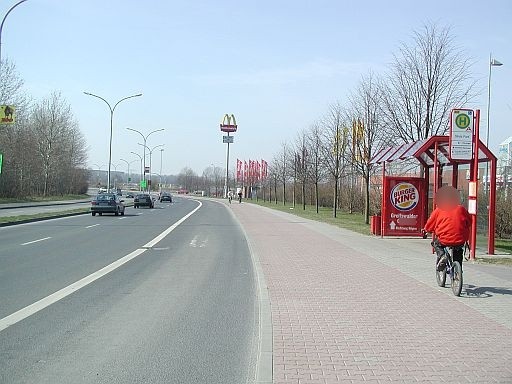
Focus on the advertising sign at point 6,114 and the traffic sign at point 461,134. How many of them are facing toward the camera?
2

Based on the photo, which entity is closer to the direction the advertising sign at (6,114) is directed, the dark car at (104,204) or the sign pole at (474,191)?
the sign pole

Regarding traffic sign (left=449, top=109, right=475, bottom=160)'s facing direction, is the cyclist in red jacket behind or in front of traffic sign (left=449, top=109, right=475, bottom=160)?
in front

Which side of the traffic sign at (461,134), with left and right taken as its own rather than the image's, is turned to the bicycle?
front

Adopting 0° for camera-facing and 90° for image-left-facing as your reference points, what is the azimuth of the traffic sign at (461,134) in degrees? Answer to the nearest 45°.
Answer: approximately 0°

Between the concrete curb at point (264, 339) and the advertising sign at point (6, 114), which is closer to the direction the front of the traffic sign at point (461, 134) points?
the concrete curb

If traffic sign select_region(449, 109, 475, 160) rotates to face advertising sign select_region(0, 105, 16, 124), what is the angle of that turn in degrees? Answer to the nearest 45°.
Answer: approximately 90° to its right

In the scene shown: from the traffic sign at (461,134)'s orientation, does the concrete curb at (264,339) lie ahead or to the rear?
ahead

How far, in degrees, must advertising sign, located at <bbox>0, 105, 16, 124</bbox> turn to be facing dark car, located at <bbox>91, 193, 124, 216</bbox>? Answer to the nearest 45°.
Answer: approximately 135° to its left

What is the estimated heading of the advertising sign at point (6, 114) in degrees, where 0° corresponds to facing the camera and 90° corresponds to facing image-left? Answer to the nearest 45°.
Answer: approximately 0°

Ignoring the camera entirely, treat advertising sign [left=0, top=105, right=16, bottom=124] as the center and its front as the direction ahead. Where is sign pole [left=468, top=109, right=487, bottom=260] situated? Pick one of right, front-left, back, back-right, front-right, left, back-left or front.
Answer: front-left

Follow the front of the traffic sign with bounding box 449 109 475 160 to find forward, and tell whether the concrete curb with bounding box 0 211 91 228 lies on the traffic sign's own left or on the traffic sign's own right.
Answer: on the traffic sign's own right
